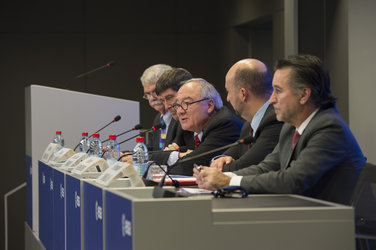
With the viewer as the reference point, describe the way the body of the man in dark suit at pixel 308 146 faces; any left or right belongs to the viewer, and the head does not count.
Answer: facing to the left of the viewer

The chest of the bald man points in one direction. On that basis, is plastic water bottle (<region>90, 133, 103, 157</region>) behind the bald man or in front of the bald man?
in front

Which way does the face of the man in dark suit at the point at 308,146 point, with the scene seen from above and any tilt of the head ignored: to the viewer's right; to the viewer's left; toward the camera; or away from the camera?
to the viewer's left

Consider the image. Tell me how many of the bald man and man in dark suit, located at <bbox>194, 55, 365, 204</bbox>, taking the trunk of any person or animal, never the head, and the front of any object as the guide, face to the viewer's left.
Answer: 2

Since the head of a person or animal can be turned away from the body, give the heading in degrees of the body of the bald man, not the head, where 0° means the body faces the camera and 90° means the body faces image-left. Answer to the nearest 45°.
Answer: approximately 90°

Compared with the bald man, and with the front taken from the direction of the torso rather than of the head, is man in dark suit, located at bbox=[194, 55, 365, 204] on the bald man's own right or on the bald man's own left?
on the bald man's own left

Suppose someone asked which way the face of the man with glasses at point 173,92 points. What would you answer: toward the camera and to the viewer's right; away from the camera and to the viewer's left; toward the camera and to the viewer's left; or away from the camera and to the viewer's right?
toward the camera and to the viewer's left

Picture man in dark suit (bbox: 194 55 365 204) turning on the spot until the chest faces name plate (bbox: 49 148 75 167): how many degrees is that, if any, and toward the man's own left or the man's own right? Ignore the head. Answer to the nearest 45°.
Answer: approximately 45° to the man's own right
